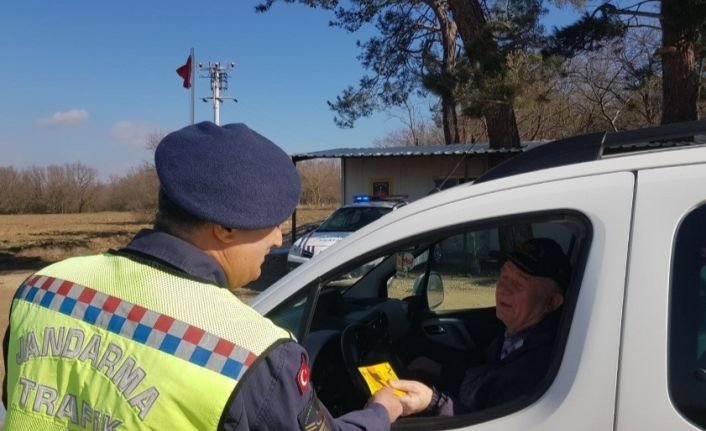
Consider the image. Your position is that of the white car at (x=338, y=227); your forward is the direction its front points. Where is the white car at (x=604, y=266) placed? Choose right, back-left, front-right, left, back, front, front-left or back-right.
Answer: front-left

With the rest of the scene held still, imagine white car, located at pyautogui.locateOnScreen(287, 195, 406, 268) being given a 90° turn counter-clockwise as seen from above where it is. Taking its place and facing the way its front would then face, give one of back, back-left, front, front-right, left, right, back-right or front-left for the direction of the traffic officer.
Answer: front-right

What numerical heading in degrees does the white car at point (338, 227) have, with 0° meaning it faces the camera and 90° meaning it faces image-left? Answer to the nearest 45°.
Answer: approximately 45°

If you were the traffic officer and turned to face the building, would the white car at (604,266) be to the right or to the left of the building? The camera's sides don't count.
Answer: right

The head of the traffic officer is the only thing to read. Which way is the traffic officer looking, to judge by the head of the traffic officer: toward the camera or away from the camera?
away from the camera

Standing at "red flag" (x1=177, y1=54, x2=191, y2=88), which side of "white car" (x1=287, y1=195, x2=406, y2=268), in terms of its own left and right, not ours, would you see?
right

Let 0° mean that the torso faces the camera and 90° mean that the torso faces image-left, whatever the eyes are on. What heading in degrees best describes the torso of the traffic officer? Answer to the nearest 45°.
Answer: approximately 225°

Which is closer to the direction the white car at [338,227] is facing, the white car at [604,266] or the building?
the white car

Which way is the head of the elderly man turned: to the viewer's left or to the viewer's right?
to the viewer's left

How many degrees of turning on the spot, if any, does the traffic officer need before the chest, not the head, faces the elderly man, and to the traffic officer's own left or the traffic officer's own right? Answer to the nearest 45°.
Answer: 0° — they already face them

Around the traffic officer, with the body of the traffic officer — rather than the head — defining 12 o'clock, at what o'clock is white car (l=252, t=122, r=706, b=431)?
The white car is roughly at 1 o'clock from the traffic officer.
